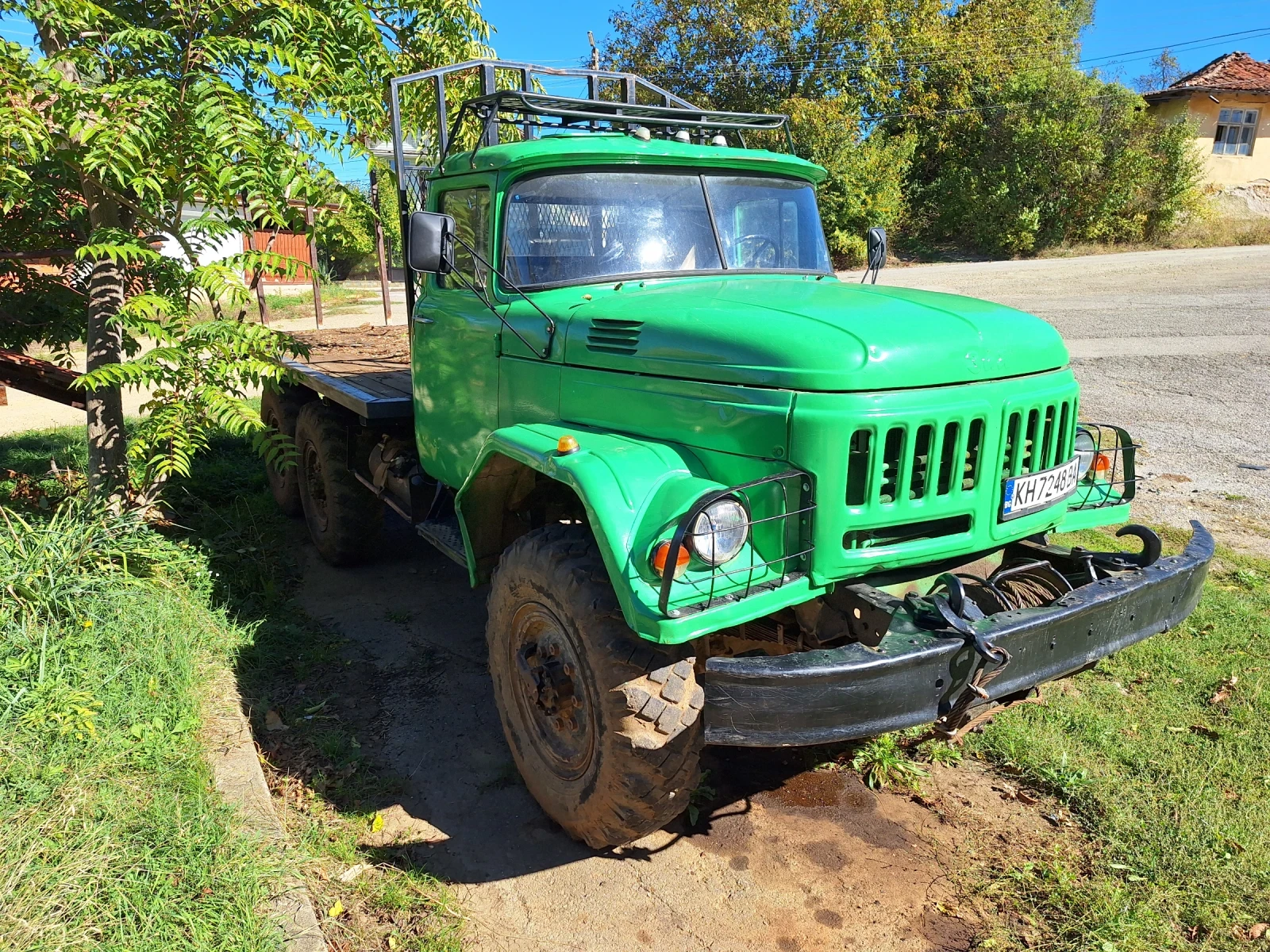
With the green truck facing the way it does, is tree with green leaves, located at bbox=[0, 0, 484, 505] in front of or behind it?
behind

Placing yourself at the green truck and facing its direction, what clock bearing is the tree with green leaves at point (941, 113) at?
The tree with green leaves is roughly at 8 o'clock from the green truck.

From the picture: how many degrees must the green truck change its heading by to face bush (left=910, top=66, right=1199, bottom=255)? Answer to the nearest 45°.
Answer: approximately 135° to its left

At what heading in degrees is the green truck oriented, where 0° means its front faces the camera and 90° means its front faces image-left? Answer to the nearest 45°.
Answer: approximately 315°

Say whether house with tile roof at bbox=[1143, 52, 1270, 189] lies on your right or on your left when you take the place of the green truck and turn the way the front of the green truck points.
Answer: on your left
